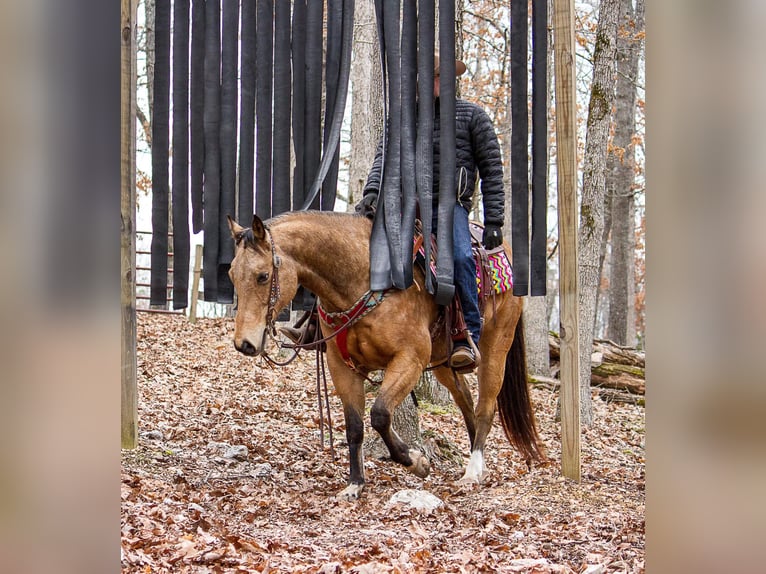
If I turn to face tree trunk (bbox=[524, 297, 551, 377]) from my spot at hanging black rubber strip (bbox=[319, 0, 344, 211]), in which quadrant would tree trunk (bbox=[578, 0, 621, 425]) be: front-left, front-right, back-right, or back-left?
front-right

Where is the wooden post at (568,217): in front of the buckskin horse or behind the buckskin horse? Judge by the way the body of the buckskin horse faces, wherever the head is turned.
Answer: behind

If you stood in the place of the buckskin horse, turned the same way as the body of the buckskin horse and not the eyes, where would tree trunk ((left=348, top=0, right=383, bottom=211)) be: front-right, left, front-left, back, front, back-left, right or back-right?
back-right

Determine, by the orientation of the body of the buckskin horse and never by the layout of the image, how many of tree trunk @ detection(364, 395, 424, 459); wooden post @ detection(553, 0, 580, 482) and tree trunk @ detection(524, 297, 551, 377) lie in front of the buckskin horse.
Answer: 0

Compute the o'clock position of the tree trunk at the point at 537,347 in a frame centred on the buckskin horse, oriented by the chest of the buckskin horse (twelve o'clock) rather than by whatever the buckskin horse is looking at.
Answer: The tree trunk is roughly at 5 o'clock from the buckskin horse.

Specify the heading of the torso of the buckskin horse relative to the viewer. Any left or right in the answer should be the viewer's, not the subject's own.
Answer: facing the viewer and to the left of the viewer
